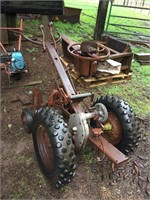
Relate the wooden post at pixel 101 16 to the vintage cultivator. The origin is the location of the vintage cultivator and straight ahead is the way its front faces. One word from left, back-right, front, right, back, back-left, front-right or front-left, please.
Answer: back-left

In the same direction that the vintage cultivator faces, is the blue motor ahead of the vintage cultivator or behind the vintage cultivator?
behind

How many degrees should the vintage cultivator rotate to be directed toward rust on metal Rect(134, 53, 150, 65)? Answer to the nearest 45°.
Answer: approximately 135° to its left

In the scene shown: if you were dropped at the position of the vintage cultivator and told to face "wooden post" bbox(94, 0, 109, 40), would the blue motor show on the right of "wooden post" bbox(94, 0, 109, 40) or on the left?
left

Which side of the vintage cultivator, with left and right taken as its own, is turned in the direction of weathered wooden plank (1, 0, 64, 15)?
back

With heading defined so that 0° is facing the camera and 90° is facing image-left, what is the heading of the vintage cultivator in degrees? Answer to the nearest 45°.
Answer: approximately 315°
